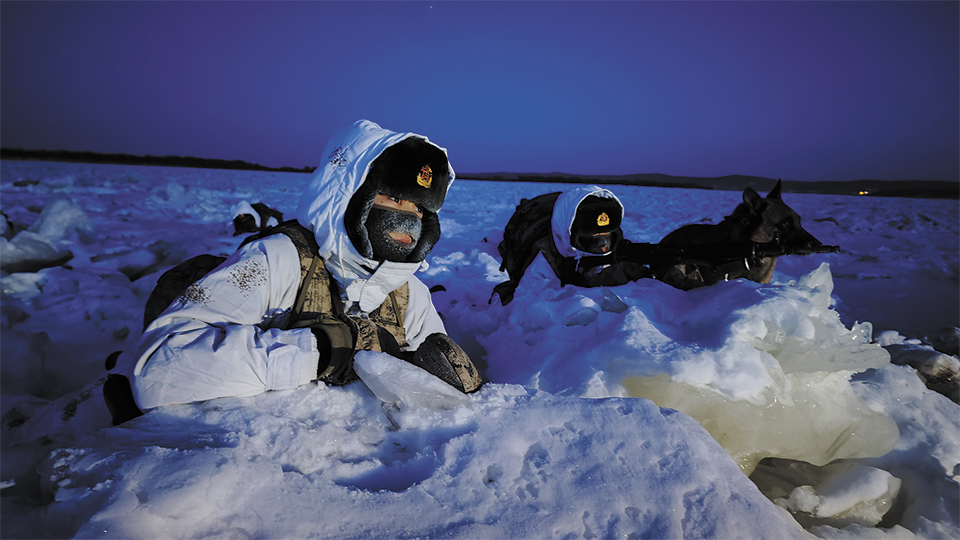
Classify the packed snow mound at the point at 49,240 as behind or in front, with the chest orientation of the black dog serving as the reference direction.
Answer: behind

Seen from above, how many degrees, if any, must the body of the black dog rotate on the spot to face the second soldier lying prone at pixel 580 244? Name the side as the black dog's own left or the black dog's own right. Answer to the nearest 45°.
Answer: approximately 180°

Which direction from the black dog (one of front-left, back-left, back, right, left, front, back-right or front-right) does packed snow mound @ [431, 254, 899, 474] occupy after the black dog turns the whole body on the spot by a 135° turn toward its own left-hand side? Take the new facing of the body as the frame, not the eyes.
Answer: back-left

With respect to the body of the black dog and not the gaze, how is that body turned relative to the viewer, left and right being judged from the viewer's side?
facing to the right of the viewer

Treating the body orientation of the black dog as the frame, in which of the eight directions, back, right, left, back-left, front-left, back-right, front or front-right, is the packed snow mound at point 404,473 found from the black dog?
right
